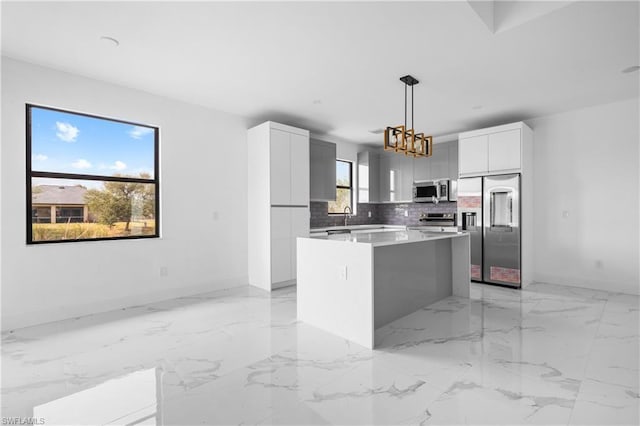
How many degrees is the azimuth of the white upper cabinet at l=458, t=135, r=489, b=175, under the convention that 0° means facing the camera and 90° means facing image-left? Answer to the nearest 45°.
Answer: approximately 0°

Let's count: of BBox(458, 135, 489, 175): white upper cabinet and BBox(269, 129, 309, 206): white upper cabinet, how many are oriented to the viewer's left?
0

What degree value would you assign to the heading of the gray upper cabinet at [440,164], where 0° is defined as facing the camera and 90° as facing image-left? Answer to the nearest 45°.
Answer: approximately 45°

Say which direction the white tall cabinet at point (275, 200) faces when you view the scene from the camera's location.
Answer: facing the viewer and to the right of the viewer

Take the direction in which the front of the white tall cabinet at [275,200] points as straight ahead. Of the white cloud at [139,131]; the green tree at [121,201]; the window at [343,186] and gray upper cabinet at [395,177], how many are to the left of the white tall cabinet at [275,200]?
2

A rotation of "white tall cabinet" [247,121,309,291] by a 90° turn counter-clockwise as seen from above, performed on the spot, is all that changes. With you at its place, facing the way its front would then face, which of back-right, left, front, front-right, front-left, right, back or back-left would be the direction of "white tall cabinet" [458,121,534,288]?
front-right

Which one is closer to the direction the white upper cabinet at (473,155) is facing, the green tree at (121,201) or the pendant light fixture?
the pendant light fixture

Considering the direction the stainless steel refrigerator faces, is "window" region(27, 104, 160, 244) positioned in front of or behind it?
in front

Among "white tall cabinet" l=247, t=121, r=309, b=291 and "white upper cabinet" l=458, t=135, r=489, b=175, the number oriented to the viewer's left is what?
0

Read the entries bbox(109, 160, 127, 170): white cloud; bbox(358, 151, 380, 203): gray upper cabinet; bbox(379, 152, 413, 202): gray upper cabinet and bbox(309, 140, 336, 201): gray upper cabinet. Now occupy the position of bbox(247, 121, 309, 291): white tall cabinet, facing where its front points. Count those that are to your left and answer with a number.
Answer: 3
